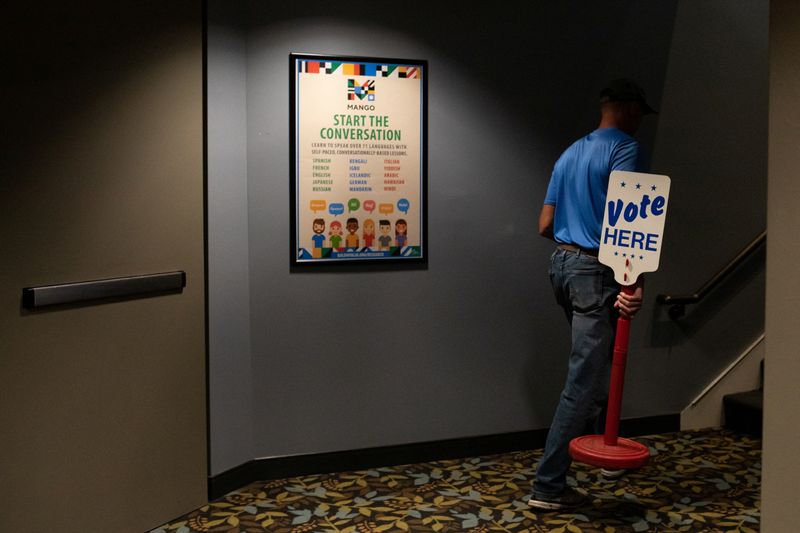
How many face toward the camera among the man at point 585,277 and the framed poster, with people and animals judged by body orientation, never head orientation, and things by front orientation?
1

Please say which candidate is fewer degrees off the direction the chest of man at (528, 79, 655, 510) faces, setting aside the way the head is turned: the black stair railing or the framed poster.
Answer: the black stair railing

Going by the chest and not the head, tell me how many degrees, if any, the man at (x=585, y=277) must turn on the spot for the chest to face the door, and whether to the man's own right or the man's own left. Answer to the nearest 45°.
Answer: approximately 180°

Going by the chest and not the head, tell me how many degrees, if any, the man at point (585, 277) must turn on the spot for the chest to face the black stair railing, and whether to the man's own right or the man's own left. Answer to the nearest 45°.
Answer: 0° — they already face it

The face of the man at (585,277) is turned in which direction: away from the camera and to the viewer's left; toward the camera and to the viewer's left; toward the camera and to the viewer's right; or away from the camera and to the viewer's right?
away from the camera and to the viewer's right

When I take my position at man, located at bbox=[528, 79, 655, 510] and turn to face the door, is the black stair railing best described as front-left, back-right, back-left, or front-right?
back-right

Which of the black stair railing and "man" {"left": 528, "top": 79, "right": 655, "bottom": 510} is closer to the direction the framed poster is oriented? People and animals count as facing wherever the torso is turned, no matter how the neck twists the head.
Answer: the man

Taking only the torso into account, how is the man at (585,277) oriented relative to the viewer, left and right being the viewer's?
facing away from the viewer and to the right of the viewer

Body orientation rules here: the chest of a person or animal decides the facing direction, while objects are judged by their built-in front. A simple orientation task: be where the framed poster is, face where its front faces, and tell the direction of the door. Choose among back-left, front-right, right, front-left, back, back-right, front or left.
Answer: front-right

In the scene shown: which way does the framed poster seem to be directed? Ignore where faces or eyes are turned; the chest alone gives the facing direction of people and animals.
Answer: toward the camera
